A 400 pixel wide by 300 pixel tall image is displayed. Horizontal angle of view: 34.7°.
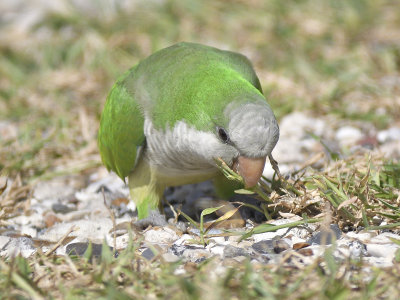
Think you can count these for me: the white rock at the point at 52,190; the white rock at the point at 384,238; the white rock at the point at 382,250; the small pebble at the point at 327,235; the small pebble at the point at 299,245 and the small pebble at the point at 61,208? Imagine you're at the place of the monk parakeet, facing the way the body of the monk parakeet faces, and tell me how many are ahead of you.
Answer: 4

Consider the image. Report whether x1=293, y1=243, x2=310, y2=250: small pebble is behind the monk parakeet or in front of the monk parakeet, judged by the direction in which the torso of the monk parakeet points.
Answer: in front

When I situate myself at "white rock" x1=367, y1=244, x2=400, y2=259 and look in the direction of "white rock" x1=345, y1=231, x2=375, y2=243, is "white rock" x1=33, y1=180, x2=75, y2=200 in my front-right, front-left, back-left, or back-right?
front-left

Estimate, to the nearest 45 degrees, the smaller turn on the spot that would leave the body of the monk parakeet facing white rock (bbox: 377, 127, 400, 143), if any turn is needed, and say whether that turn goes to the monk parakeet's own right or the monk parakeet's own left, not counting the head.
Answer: approximately 90° to the monk parakeet's own left

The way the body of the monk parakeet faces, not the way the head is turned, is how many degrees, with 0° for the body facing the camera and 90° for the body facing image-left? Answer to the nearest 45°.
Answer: approximately 315°

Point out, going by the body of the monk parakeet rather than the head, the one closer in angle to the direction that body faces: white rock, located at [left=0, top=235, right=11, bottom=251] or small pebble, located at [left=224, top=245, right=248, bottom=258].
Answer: the small pebble

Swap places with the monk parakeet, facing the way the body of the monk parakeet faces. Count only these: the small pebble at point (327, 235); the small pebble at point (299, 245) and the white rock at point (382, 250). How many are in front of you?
3

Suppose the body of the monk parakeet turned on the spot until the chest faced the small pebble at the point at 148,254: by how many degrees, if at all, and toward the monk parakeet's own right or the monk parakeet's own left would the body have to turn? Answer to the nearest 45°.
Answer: approximately 45° to the monk parakeet's own right

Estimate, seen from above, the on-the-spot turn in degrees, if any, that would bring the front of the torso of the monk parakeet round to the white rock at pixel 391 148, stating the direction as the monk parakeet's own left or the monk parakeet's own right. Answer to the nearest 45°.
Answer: approximately 90° to the monk parakeet's own left

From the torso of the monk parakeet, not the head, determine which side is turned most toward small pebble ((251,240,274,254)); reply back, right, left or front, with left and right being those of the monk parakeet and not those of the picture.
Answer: front

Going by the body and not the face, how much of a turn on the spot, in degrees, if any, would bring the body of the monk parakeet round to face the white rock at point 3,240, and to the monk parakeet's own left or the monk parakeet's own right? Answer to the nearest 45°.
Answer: approximately 135° to the monk parakeet's own right

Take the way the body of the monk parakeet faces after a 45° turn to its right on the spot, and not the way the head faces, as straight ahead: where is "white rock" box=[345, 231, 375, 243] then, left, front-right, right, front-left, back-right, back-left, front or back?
front-left

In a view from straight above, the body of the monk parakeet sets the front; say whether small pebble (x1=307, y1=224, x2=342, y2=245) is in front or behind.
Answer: in front

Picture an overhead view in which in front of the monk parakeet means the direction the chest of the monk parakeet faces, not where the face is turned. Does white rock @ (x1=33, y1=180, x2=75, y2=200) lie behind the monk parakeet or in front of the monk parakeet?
behind

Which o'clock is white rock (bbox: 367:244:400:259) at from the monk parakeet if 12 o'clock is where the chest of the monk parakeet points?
The white rock is roughly at 12 o'clock from the monk parakeet.
